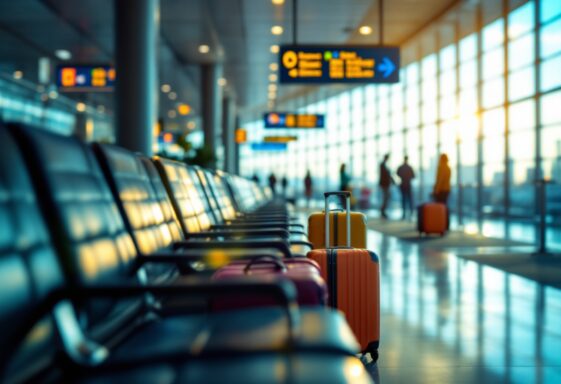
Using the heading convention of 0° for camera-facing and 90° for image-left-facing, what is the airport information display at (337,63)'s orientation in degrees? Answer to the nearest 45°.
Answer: approximately 0°

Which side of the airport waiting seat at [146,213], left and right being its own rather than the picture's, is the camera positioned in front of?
right

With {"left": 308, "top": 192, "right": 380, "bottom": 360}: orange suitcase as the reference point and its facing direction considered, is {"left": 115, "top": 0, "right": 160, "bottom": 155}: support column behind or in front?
behind

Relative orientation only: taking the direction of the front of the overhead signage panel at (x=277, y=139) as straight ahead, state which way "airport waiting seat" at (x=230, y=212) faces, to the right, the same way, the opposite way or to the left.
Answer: to the left
